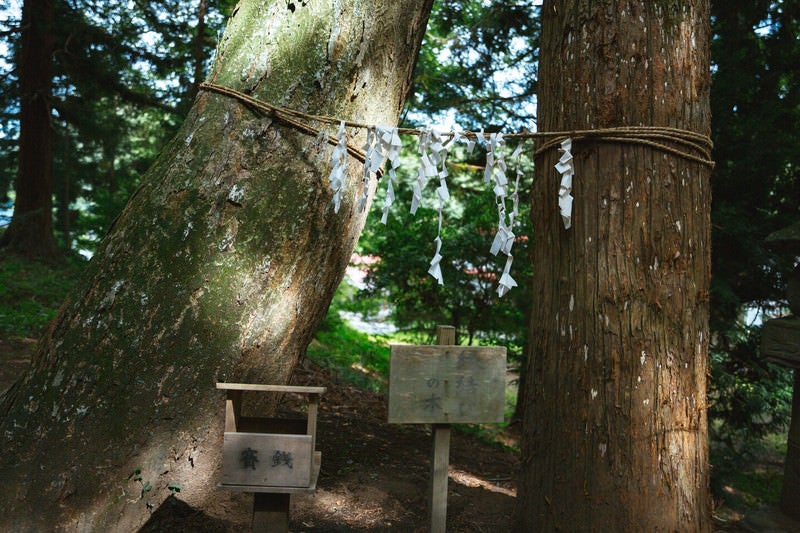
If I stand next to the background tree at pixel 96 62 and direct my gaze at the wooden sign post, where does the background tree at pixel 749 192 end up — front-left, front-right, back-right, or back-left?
front-left

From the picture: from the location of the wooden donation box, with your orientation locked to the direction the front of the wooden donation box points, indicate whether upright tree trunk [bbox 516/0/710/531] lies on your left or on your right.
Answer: on your left

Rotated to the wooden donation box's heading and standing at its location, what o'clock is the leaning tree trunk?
The leaning tree trunk is roughly at 5 o'clock from the wooden donation box.

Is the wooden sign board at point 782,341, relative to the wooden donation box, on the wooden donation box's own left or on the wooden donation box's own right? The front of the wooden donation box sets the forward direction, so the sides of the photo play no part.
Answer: on the wooden donation box's own left

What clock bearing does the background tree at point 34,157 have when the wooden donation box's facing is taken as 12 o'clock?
The background tree is roughly at 5 o'clock from the wooden donation box.

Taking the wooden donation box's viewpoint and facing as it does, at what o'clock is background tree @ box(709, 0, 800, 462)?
The background tree is roughly at 8 o'clock from the wooden donation box.

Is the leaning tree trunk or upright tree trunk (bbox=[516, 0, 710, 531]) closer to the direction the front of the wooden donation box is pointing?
the upright tree trunk

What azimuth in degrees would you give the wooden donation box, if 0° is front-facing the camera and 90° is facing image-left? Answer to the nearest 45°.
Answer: approximately 0°

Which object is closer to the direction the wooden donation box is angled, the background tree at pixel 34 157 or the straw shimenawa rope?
the straw shimenawa rope
